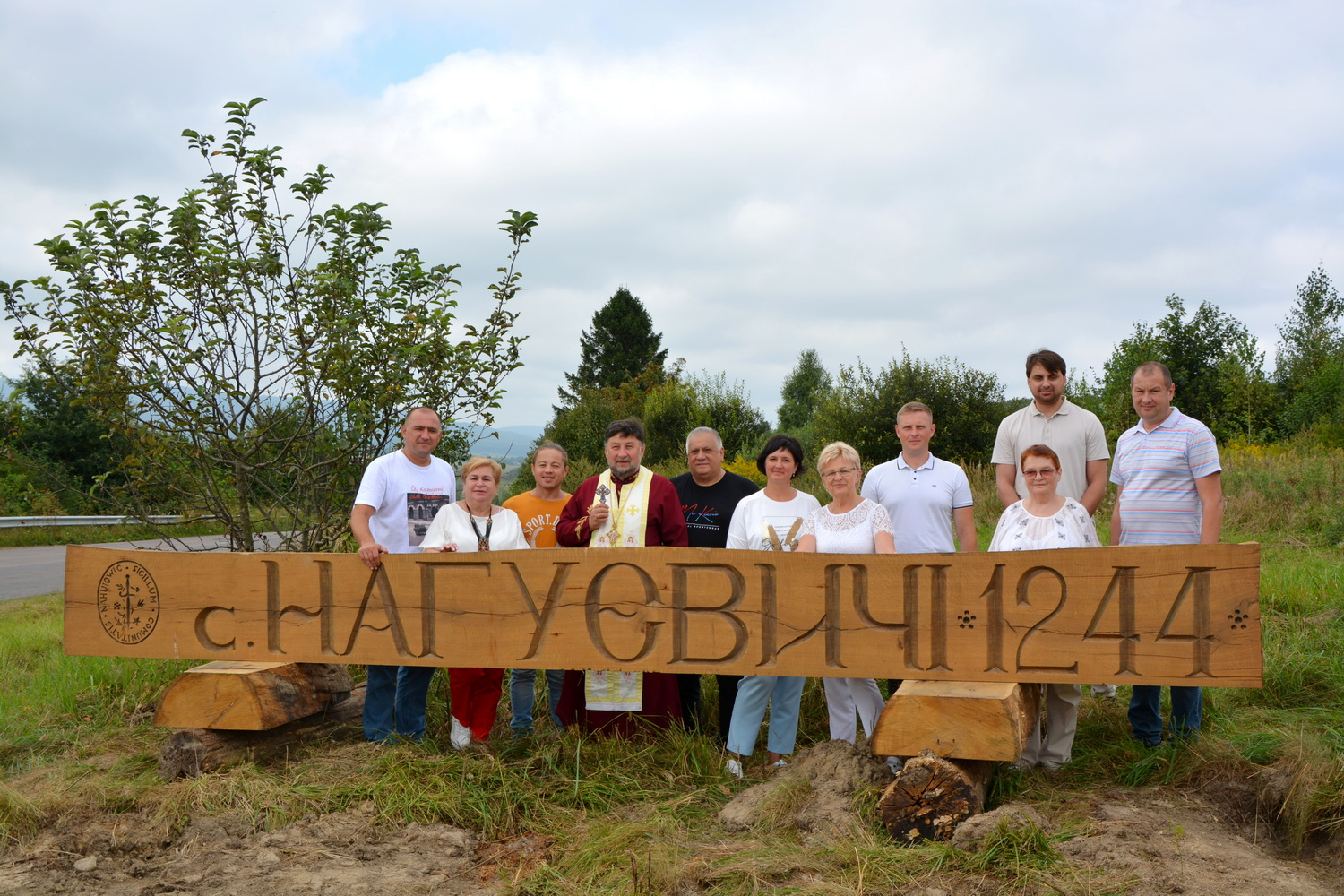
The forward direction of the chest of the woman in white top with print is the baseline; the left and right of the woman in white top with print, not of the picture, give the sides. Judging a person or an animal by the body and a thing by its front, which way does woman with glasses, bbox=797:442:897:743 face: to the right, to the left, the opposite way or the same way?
the same way

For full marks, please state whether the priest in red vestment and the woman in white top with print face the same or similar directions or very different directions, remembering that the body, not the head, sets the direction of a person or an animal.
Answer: same or similar directions

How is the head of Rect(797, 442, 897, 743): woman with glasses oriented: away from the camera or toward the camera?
toward the camera

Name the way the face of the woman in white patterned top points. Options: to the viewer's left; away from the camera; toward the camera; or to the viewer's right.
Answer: toward the camera

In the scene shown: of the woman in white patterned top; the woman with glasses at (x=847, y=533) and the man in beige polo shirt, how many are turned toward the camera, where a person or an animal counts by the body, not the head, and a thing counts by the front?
3

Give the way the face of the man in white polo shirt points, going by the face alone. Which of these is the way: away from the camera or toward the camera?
toward the camera

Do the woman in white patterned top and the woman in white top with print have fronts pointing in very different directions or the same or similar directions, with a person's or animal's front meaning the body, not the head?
same or similar directions

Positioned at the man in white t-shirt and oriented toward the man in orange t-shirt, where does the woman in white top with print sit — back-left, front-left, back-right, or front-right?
front-right

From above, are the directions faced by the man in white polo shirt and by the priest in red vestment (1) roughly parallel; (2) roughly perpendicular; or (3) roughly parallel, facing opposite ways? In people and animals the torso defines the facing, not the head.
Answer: roughly parallel

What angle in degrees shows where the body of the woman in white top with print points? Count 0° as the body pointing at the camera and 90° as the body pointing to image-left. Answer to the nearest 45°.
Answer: approximately 0°

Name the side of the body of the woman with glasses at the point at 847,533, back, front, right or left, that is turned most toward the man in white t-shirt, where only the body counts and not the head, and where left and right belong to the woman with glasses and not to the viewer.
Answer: right

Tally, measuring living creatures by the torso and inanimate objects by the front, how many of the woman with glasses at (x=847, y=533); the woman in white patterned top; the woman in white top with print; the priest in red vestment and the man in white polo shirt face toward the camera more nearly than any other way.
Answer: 5

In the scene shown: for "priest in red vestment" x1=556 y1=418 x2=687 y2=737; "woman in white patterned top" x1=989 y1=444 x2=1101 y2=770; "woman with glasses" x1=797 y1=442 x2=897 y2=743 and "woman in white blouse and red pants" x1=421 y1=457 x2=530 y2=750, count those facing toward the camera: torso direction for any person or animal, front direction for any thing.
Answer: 4

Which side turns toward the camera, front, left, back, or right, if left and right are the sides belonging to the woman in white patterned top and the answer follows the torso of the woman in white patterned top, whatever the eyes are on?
front

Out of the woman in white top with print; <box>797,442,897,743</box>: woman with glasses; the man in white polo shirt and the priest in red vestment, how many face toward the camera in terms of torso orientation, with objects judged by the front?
4

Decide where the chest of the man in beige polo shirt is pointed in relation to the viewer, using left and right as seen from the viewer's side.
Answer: facing the viewer
